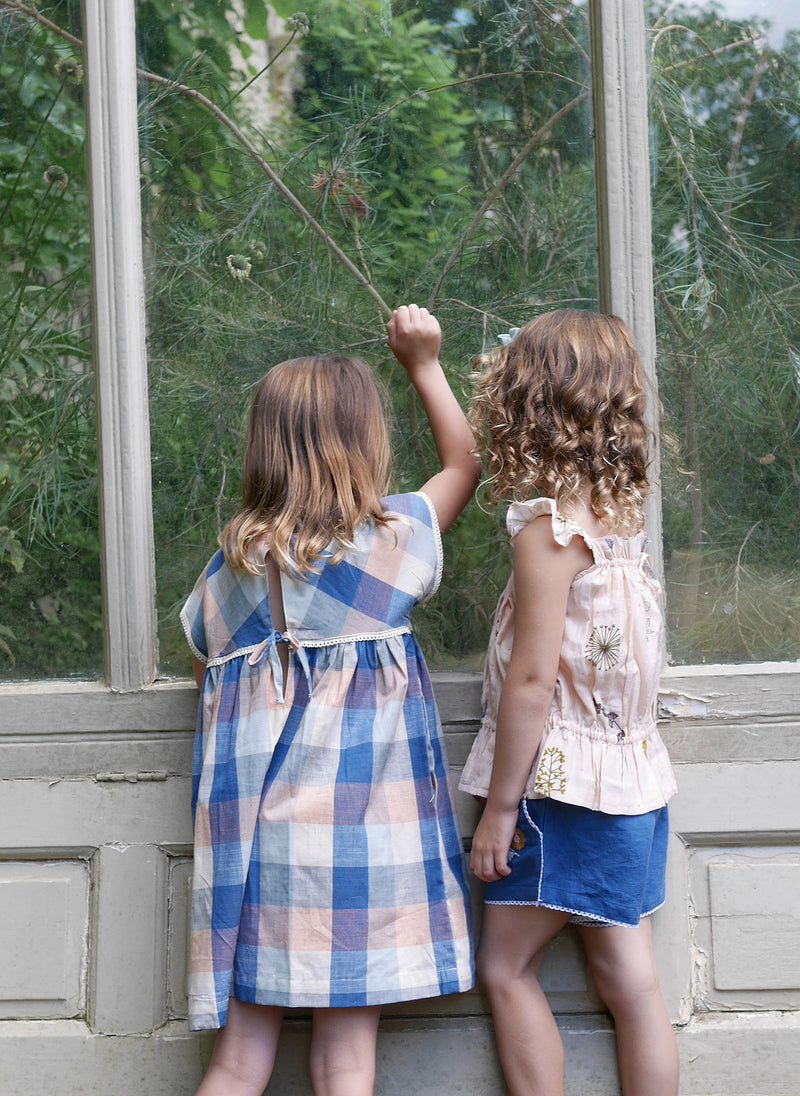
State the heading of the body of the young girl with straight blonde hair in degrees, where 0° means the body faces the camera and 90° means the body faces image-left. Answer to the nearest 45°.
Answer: approximately 180°

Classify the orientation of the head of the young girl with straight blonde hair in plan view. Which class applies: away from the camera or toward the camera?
away from the camera

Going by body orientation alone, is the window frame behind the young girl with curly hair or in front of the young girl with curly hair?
in front
